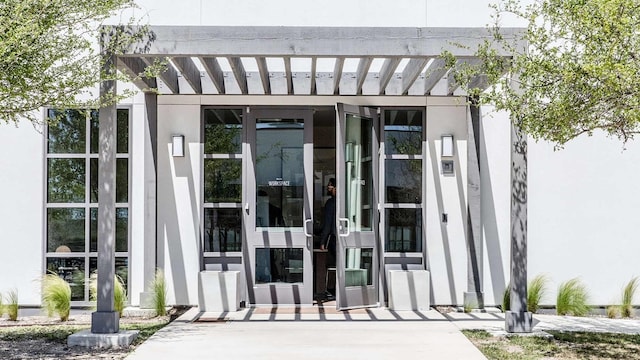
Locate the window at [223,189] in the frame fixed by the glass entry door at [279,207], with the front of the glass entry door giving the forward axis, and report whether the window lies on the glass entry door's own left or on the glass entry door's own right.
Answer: on the glass entry door's own right

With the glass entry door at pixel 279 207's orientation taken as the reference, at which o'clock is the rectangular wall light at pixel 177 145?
The rectangular wall light is roughly at 3 o'clock from the glass entry door.

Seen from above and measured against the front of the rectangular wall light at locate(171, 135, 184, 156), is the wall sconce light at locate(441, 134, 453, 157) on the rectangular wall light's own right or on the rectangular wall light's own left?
on the rectangular wall light's own left

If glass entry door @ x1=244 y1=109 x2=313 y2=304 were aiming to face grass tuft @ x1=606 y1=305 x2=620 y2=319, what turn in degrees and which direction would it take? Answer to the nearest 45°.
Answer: approximately 90° to its left

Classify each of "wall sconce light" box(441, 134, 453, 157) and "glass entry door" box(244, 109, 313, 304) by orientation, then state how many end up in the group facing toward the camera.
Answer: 2

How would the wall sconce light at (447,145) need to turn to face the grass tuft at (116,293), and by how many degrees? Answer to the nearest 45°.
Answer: approximately 45° to its right

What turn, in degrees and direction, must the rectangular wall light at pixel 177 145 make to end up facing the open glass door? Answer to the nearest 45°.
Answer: approximately 90° to its left

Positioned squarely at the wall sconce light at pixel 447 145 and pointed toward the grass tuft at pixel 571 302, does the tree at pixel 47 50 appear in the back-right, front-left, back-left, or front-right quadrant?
back-right

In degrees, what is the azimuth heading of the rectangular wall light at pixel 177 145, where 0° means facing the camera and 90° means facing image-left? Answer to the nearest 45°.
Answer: approximately 0°

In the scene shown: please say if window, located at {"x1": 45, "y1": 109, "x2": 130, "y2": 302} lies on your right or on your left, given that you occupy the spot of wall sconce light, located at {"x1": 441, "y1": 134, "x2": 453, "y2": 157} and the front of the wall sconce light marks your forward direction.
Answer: on your right
